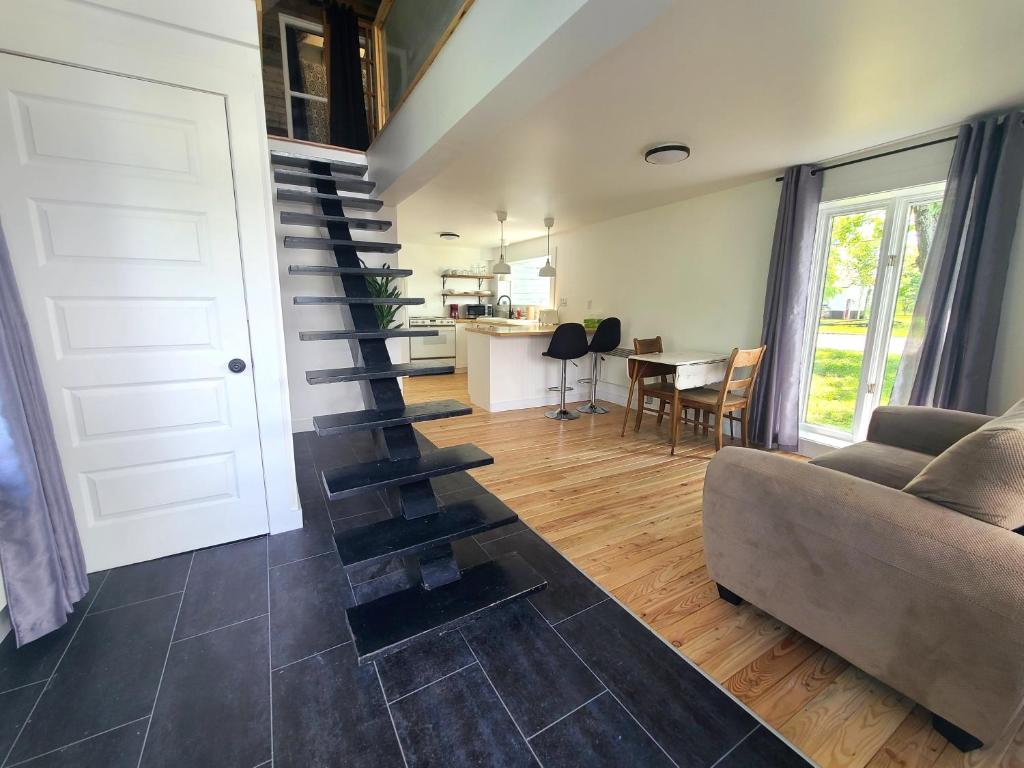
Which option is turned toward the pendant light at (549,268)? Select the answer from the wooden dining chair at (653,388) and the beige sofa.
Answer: the beige sofa

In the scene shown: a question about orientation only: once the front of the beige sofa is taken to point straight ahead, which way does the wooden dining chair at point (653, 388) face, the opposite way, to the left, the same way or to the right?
the opposite way

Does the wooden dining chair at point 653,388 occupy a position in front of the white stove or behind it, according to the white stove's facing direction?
in front

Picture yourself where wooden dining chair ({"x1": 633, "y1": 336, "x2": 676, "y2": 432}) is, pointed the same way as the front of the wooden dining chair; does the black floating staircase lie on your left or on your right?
on your right

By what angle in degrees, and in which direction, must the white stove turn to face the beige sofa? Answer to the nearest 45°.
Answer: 0° — it already faces it

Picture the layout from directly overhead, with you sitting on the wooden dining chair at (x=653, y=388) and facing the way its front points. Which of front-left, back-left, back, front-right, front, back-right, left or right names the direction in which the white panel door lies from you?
right

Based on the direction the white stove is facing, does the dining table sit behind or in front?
in front

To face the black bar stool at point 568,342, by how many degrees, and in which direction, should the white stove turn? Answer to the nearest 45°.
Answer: approximately 45° to its left

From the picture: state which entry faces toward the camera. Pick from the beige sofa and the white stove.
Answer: the white stove

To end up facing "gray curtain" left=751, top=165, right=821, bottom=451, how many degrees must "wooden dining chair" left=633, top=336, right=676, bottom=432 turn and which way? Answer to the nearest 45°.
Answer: approximately 45° to its left

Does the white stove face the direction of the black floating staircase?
yes

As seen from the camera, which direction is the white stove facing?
toward the camera

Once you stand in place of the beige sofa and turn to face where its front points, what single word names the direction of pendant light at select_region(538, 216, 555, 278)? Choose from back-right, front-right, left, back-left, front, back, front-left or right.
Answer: front

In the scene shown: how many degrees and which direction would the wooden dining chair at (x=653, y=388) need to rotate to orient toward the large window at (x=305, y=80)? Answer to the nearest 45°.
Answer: approximately 135° to its right

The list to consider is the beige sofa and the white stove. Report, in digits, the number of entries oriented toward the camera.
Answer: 1
